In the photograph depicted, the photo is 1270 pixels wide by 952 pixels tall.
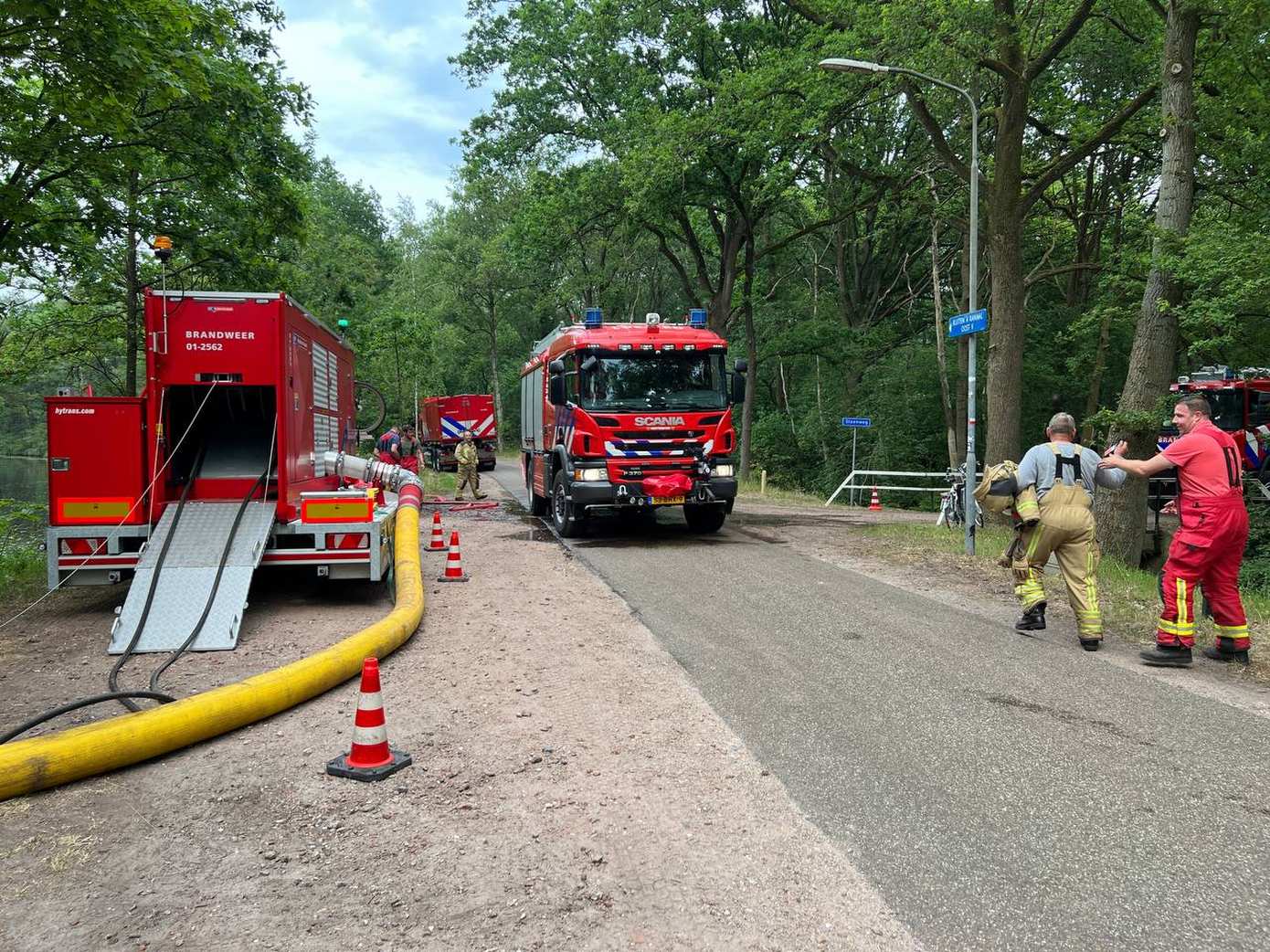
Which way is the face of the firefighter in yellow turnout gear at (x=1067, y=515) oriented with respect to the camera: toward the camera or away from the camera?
away from the camera

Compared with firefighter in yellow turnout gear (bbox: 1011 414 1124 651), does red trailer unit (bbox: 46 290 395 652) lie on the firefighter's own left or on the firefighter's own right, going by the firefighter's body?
on the firefighter's own left

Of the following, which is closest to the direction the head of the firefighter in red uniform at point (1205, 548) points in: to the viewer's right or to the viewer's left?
to the viewer's left

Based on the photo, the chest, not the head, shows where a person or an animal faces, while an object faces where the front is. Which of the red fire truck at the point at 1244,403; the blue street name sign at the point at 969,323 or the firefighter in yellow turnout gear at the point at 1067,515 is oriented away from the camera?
the firefighter in yellow turnout gear

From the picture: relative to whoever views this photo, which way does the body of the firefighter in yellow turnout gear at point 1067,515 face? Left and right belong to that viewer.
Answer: facing away from the viewer

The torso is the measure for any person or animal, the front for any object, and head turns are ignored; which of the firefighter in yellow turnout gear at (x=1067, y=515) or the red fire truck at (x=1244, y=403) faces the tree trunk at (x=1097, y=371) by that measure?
the firefighter in yellow turnout gear

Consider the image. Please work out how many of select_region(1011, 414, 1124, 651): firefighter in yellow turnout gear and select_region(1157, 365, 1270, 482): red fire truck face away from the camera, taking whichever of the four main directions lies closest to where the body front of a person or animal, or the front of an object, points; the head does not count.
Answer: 1

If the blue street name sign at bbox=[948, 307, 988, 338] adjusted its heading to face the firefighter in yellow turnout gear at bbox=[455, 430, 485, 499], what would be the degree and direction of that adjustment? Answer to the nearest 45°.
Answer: approximately 90° to its right

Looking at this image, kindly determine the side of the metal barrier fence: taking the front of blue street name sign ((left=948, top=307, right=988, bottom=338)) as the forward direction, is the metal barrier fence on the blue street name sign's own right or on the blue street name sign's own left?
on the blue street name sign's own right

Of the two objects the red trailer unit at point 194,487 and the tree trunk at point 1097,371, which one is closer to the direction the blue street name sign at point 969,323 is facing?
the red trailer unit

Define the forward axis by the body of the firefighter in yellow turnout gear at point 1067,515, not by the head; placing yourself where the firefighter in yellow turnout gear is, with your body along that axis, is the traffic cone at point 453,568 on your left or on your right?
on your left

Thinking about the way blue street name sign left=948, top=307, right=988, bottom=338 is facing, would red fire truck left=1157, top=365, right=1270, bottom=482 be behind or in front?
behind
